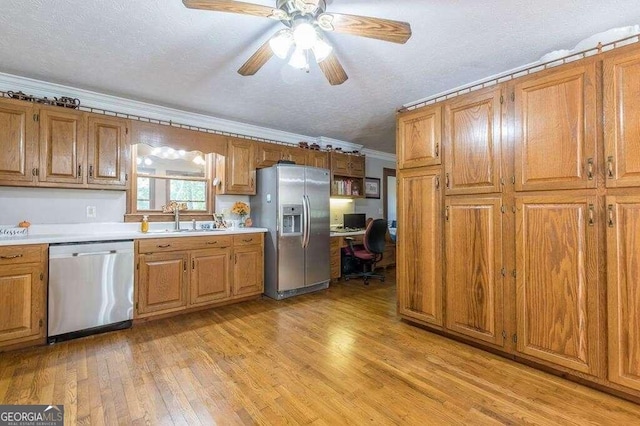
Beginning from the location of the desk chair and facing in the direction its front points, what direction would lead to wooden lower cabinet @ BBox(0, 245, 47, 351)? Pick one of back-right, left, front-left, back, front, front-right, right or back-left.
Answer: left

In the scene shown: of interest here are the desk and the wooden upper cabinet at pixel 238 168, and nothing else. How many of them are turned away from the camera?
0

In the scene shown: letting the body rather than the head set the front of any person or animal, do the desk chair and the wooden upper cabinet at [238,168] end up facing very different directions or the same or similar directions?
very different directions

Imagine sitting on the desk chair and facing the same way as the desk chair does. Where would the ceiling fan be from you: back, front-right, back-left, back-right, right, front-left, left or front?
back-left

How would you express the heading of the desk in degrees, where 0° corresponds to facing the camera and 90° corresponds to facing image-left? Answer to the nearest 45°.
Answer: approximately 315°

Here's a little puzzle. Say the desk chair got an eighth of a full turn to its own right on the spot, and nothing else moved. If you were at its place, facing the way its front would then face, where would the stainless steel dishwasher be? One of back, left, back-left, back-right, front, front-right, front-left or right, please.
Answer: back-left

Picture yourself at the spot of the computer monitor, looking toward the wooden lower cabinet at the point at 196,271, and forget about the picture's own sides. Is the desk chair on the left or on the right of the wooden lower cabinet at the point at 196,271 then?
left

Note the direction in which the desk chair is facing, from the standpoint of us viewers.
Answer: facing away from the viewer and to the left of the viewer

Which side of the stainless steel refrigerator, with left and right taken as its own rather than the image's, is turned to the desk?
left

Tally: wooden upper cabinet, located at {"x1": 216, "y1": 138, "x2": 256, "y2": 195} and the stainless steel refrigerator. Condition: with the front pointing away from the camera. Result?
0

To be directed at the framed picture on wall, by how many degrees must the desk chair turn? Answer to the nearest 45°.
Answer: approximately 45° to its right

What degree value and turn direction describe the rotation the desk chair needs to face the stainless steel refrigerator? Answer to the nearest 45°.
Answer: approximately 90° to its left

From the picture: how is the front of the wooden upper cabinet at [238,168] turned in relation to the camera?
facing the viewer and to the right of the viewer

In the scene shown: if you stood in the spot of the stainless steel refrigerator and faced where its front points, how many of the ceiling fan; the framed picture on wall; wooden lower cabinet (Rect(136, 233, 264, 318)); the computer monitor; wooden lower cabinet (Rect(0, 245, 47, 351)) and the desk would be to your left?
3
